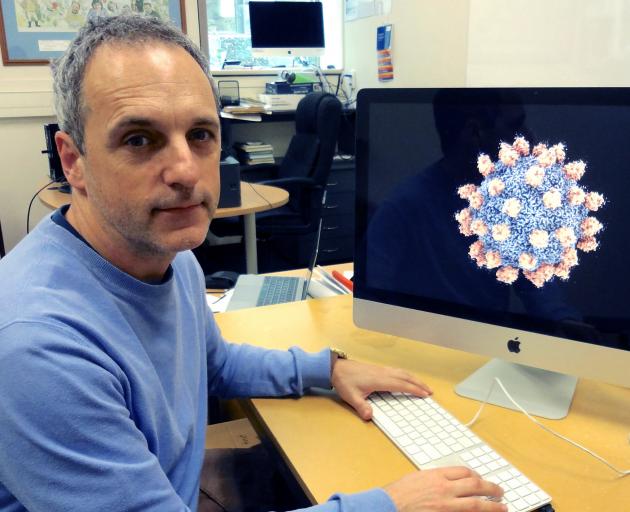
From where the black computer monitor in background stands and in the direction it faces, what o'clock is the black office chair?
The black office chair is roughly at 12 o'clock from the black computer monitor in background.

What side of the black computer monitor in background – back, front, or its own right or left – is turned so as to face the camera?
front

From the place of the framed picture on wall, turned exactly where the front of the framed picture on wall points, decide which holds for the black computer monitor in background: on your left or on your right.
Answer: on your left

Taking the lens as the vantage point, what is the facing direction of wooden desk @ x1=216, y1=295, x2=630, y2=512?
facing the viewer and to the left of the viewer

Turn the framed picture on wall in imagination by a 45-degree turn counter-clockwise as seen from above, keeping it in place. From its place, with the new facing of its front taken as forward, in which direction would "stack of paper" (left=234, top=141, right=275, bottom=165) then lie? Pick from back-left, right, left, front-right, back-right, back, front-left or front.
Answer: front-left

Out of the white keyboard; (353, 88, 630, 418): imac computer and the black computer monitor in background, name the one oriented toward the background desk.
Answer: the black computer monitor in background

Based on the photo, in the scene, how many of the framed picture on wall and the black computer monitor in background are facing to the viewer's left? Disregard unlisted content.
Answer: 0

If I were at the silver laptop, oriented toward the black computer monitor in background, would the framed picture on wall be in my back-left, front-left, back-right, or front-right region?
front-left

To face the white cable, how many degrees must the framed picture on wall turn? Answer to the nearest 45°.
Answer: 0° — it already faces it

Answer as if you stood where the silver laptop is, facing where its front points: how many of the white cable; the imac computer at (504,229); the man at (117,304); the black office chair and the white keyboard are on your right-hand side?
1

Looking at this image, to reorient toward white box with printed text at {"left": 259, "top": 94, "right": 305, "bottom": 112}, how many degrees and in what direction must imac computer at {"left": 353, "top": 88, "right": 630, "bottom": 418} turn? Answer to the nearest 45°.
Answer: approximately 90° to its right

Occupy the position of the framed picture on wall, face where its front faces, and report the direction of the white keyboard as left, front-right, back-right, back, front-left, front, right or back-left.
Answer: front
